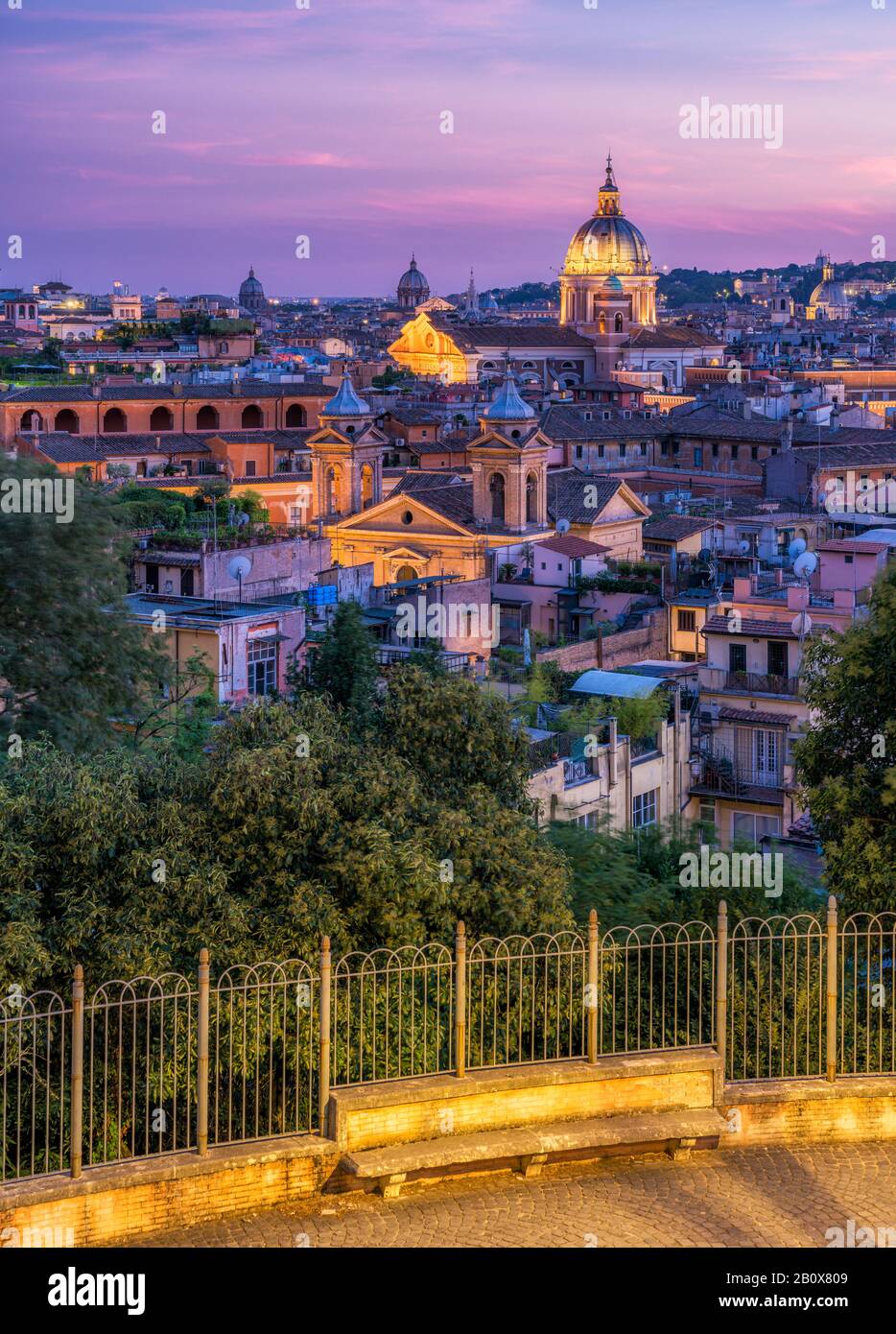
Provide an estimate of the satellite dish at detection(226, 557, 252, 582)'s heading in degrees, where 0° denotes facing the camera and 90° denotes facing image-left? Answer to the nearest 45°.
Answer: approximately 0°

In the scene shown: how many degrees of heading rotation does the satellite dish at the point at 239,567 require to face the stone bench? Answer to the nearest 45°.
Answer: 0° — it already faces it

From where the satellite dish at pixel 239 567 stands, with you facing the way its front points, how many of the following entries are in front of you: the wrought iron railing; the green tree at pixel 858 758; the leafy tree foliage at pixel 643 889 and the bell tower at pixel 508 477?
3

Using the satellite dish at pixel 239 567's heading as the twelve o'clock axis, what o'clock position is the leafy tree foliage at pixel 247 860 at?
The leafy tree foliage is roughly at 12 o'clock from the satellite dish.

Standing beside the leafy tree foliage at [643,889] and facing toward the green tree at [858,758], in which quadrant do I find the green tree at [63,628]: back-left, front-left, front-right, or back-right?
back-left

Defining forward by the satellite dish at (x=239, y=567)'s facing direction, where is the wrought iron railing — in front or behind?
in front

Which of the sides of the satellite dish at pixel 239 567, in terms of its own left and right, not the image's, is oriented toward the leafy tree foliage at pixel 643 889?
front

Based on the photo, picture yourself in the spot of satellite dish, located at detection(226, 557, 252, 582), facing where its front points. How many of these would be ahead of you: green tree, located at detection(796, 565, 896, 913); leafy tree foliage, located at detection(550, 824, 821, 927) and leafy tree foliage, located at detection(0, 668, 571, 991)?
3

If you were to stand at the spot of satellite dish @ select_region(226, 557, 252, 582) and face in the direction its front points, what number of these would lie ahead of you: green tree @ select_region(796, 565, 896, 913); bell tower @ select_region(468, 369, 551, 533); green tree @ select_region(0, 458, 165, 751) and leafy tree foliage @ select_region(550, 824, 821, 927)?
3

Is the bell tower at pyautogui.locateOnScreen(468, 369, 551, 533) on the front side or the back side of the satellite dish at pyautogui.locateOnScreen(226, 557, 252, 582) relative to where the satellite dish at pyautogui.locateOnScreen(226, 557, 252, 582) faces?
on the back side

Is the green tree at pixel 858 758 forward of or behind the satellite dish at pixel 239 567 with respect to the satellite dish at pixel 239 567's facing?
forward
